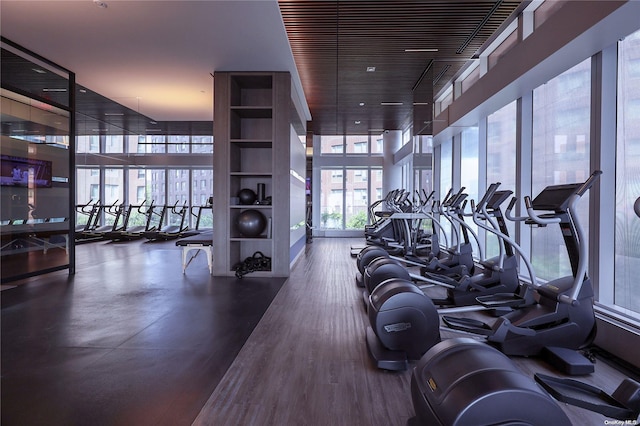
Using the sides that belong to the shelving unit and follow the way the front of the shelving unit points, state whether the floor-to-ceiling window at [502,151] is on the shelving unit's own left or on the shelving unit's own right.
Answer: on the shelving unit's own left

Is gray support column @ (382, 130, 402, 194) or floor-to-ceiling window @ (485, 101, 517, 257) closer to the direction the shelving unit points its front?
the floor-to-ceiling window

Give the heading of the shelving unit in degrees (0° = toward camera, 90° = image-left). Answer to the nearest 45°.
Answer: approximately 0°

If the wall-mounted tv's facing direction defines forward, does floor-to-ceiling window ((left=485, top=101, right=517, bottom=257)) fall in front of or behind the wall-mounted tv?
in front

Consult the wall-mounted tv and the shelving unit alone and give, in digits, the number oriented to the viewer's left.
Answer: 0

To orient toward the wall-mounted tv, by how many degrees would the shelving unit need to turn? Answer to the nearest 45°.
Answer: approximately 90° to its right

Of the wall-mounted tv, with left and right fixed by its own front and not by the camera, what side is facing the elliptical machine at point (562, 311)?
front

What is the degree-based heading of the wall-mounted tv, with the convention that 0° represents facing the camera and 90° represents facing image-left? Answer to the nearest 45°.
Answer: approximately 315°
